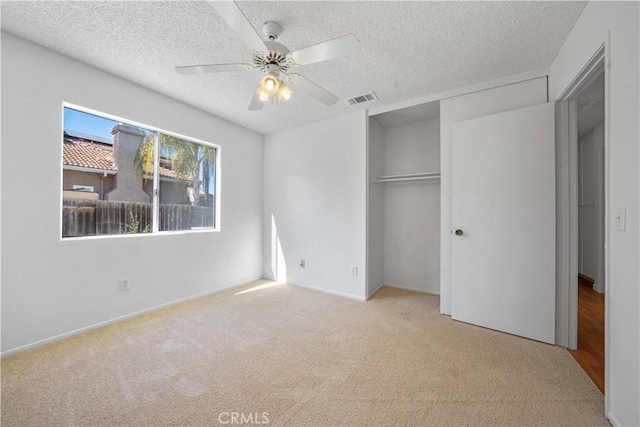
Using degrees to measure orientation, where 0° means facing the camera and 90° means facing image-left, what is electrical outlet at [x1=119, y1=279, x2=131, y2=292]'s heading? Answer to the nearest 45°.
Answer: approximately 315°

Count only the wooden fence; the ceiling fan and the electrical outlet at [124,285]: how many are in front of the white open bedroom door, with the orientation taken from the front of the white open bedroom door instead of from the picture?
3

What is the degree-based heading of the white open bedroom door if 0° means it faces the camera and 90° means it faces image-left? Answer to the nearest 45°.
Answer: approximately 45°

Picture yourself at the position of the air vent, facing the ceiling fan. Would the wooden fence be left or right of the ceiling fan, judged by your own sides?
right

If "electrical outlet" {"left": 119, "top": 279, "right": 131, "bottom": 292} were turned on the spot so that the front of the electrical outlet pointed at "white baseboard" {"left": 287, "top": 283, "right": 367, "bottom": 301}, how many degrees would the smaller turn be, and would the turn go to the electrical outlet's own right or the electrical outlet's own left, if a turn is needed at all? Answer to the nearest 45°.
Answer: approximately 45° to the electrical outlet's own left

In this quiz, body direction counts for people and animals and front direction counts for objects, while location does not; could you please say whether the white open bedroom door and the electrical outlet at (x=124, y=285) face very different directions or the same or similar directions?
very different directions

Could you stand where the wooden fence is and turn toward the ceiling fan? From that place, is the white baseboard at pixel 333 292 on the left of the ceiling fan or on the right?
left
